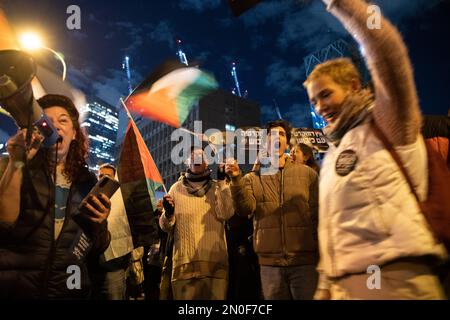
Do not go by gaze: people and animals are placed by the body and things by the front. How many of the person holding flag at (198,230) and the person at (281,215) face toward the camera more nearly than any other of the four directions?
2

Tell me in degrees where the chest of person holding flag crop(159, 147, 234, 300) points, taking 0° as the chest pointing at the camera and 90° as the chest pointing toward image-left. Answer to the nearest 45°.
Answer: approximately 0°

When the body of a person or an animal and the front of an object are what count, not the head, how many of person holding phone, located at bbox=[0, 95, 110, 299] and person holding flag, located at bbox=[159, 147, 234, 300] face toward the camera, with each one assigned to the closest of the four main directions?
2

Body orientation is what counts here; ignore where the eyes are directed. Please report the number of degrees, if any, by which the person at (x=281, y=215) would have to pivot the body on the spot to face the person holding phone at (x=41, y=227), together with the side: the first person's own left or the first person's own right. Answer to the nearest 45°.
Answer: approximately 45° to the first person's own right

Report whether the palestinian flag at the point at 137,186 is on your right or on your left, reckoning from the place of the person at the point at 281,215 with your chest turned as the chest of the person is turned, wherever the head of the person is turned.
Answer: on your right

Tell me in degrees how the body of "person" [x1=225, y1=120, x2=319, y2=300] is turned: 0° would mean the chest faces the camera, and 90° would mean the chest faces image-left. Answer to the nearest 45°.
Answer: approximately 0°
